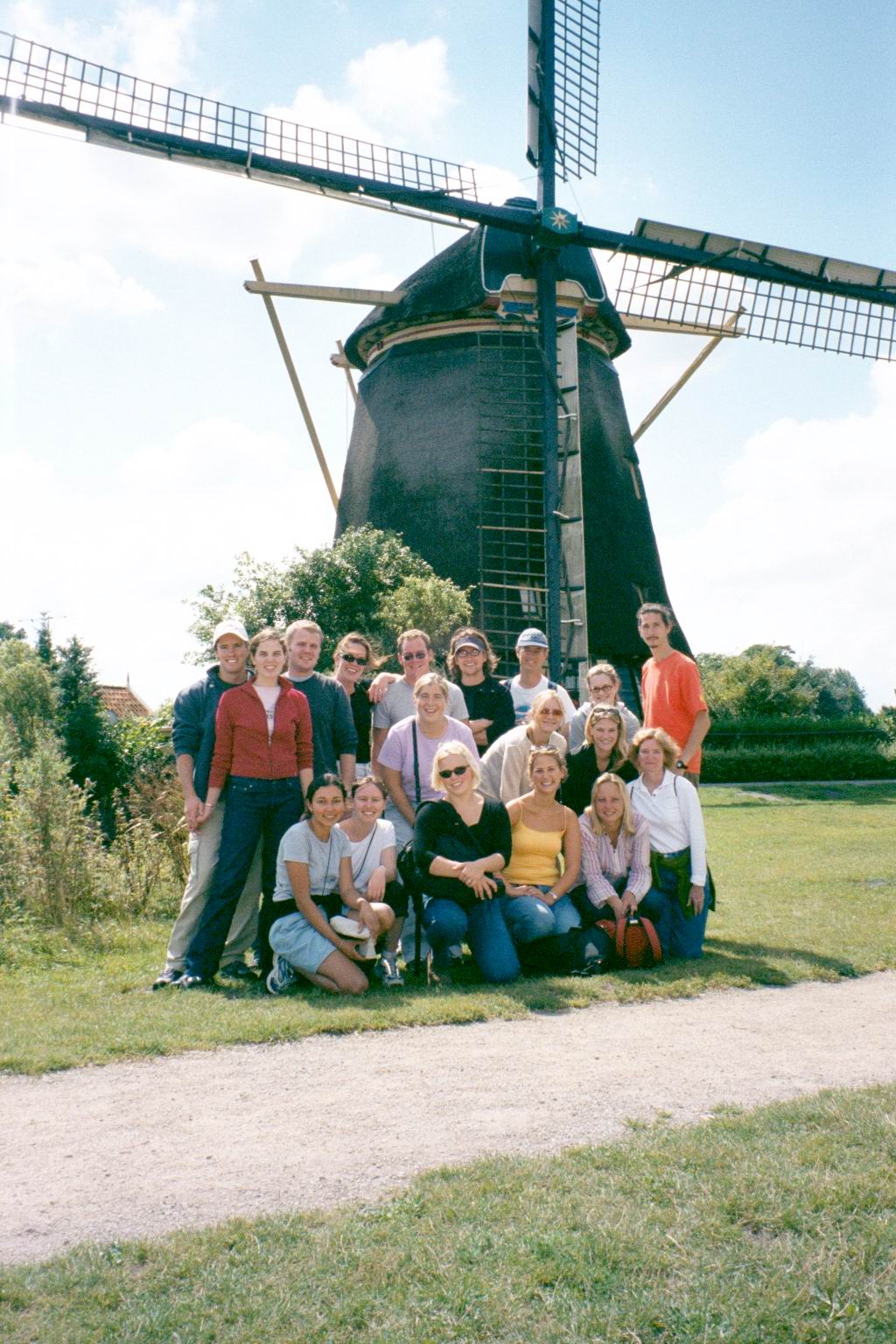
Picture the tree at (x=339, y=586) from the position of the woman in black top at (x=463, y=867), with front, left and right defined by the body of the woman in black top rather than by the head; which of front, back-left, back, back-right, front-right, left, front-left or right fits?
back

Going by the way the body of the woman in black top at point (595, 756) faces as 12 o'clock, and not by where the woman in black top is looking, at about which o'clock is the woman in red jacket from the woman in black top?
The woman in red jacket is roughly at 2 o'clock from the woman in black top.

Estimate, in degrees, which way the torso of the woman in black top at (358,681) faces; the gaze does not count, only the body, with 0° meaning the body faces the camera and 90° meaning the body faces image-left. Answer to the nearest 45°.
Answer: approximately 0°

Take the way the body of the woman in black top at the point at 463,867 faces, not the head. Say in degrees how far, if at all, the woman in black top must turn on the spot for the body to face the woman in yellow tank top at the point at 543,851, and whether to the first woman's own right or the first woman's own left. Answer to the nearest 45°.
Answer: approximately 135° to the first woman's own left
